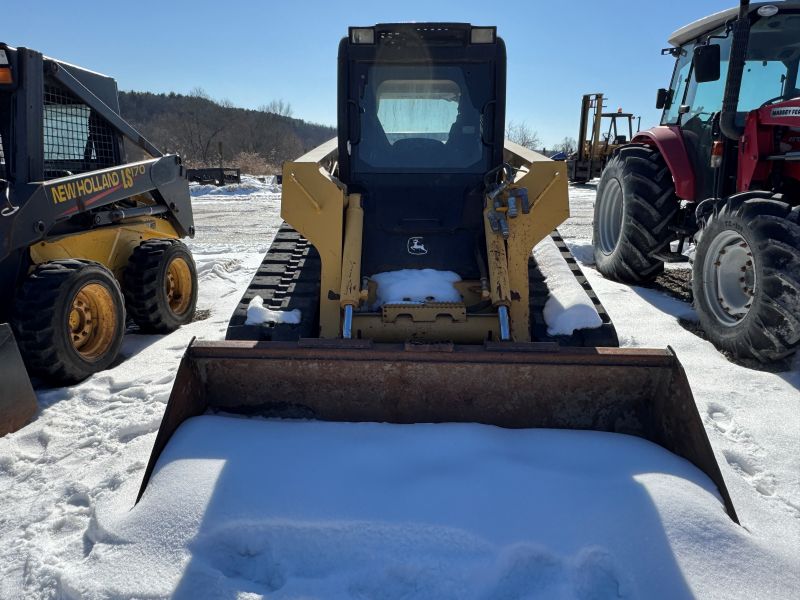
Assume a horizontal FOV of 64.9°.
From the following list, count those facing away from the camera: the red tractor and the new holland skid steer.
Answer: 0

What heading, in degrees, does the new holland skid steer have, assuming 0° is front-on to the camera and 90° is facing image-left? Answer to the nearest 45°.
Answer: approximately 45°

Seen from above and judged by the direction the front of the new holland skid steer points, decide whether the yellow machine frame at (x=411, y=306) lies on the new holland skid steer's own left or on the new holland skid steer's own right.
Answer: on the new holland skid steer's own left
